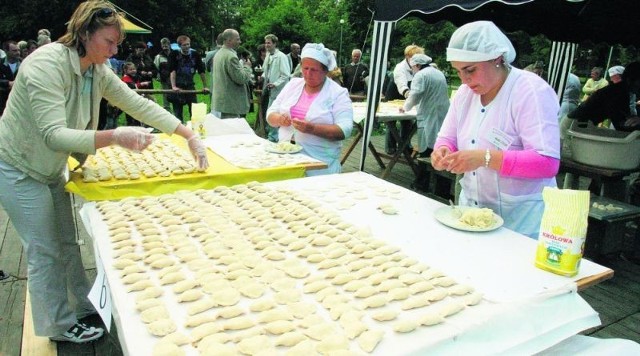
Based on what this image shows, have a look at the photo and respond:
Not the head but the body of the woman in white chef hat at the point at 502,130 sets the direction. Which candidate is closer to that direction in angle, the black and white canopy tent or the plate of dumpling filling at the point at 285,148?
the plate of dumpling filling

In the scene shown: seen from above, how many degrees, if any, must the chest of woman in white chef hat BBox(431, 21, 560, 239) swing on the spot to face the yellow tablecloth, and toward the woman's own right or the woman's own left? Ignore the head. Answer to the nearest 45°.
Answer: approximately 45° to the woman's own right

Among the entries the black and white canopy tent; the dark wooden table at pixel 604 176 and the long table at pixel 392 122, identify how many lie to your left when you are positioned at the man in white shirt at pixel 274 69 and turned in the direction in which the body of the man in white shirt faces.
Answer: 3

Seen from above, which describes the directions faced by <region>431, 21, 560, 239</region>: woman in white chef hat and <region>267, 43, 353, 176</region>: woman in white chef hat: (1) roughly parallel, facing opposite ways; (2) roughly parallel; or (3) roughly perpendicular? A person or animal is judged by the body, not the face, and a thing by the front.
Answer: roughly parallel

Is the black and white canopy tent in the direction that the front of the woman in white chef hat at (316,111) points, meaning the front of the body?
no

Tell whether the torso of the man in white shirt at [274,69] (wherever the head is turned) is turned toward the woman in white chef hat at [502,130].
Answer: no

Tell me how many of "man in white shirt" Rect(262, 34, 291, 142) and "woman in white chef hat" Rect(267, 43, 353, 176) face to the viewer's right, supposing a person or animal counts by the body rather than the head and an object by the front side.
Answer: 0

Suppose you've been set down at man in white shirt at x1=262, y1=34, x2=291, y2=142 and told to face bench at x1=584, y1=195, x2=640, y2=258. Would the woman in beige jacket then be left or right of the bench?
right

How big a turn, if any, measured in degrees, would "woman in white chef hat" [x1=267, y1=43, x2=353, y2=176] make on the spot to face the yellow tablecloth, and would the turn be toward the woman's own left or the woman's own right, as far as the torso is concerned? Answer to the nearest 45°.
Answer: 0° — they already face it

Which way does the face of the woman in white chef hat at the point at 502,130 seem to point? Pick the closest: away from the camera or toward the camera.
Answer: toward the camera

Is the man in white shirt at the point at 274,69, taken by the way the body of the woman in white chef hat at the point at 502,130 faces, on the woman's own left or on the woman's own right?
on the woman's own right

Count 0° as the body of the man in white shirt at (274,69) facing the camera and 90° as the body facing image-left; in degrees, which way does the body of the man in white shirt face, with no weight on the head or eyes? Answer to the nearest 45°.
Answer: approximately 45°

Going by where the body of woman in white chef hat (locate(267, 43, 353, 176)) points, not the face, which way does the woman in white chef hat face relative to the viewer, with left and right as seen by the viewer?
facing the viewer and to the left of the viewer

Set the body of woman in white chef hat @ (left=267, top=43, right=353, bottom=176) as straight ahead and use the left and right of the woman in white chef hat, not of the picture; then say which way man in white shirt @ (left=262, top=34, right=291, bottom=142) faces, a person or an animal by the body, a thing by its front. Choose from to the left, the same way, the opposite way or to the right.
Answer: the same way

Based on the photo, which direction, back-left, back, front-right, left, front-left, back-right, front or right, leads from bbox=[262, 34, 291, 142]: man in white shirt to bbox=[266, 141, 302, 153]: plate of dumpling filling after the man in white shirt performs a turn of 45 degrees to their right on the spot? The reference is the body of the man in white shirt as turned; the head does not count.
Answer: left

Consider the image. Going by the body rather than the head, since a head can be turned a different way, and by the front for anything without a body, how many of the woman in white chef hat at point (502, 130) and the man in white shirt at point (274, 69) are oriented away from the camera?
0
